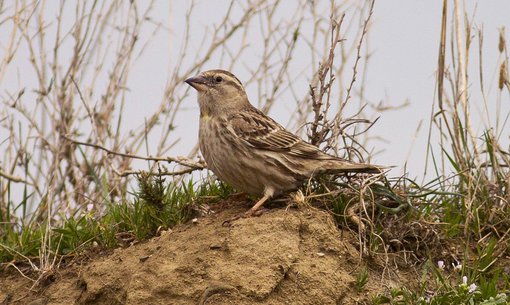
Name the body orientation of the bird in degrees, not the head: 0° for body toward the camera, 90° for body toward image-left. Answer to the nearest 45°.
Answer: approximately 90°
